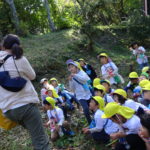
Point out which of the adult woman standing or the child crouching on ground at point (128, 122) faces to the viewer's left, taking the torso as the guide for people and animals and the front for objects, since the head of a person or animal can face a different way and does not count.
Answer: the child crouching on ground

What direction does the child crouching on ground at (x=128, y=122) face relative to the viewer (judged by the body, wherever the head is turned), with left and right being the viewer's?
facing to the left of the viewer

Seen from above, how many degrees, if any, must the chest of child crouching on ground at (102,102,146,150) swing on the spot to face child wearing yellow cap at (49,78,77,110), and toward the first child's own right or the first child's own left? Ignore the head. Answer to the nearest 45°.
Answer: approximately 45° to the first child's own right

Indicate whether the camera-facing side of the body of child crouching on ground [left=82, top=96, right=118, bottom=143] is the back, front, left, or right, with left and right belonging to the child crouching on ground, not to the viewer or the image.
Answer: left

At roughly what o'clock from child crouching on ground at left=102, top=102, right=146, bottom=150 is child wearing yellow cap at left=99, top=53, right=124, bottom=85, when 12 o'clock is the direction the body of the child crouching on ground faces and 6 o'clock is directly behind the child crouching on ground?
The child wearing yellow cap is roughly at 3 o'clock from the child crouching on ground.

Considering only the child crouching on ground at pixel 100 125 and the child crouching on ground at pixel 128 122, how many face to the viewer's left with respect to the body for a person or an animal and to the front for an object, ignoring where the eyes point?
2

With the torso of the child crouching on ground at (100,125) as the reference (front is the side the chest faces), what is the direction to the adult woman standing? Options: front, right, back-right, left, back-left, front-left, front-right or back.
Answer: front-left

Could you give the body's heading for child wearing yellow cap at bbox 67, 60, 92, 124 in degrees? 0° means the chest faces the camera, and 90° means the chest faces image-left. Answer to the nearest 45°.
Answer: approximately 45°

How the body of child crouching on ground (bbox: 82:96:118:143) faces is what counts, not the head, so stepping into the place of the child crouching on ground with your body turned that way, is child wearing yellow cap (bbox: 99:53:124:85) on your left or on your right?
on your right
